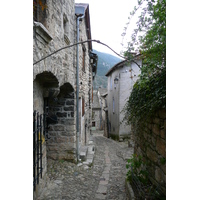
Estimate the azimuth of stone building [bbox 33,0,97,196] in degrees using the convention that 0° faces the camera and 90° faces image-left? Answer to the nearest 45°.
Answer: approximately 270°

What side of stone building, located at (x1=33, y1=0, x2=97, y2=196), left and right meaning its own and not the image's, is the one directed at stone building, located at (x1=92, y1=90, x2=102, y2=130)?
left

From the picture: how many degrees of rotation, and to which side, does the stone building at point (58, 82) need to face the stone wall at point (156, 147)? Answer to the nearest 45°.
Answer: approximately 45° to its right
